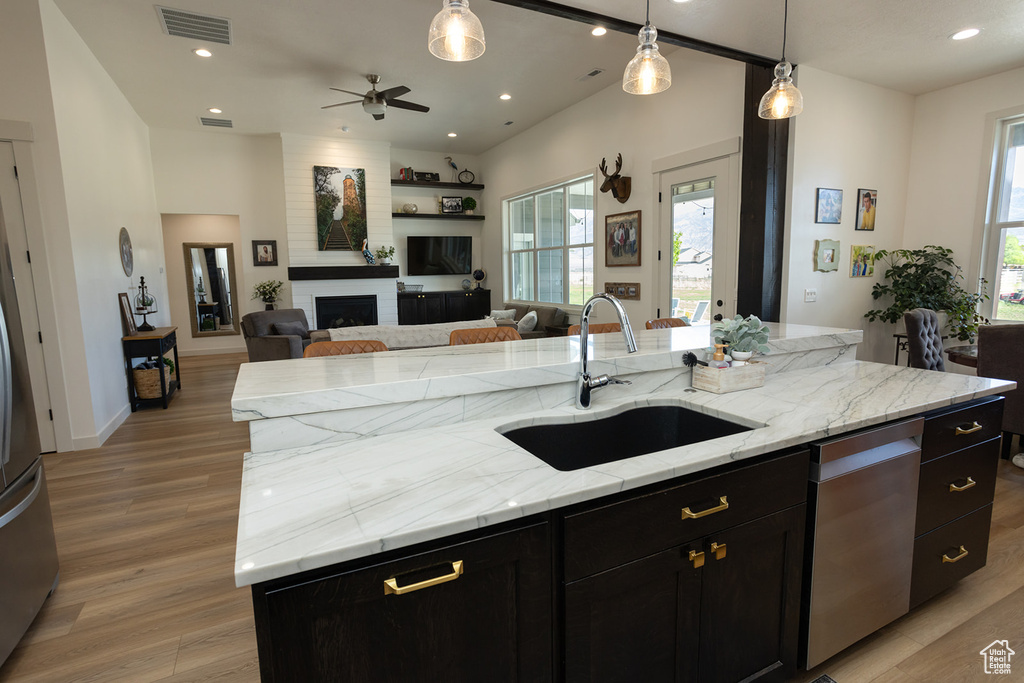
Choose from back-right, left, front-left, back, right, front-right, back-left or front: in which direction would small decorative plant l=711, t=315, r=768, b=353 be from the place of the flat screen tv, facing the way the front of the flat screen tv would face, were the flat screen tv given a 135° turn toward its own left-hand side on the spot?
back-right

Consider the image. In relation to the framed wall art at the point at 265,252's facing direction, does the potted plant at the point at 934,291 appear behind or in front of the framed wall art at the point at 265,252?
in front

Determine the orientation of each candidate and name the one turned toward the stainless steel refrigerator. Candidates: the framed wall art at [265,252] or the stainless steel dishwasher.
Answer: the framed wall art

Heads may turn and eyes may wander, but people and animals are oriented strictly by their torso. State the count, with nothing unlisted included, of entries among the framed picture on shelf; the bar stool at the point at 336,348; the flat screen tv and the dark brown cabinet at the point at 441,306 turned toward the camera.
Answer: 4

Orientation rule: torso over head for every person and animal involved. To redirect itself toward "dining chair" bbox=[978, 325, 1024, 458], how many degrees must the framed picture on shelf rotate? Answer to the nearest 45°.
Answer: approximately 45° to its left

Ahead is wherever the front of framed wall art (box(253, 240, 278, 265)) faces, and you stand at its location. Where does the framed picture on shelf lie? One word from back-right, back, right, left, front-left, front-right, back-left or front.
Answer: left

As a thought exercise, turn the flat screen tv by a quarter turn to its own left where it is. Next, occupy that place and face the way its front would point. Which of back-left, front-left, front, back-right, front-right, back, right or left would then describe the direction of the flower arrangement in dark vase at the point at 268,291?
back

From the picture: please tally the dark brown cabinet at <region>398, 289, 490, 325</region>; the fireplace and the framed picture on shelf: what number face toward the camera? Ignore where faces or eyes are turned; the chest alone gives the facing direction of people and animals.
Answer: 3

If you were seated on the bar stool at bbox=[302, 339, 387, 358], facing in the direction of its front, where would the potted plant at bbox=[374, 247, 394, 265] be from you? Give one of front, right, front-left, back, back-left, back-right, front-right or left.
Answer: back

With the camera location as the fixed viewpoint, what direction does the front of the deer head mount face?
facing the viewer and to the left of the viewer

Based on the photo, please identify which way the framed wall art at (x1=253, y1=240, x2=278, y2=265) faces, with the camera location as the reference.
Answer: facing the viewer

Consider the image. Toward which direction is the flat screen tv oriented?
toward the camera

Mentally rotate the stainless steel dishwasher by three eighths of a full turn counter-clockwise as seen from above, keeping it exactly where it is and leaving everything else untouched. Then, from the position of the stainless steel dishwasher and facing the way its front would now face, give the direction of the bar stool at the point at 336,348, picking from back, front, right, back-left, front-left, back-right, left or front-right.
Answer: left

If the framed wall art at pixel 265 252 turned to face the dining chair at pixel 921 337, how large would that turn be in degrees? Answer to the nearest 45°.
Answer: approximately 45° to its left

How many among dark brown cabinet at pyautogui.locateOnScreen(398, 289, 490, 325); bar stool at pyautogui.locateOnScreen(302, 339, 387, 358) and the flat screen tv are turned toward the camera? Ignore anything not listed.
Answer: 3

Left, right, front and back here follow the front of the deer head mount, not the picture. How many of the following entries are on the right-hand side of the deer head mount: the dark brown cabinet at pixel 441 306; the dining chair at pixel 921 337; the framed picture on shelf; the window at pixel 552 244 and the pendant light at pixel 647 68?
3

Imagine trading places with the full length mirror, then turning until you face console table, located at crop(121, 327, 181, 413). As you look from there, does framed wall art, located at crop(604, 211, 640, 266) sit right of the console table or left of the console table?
left
